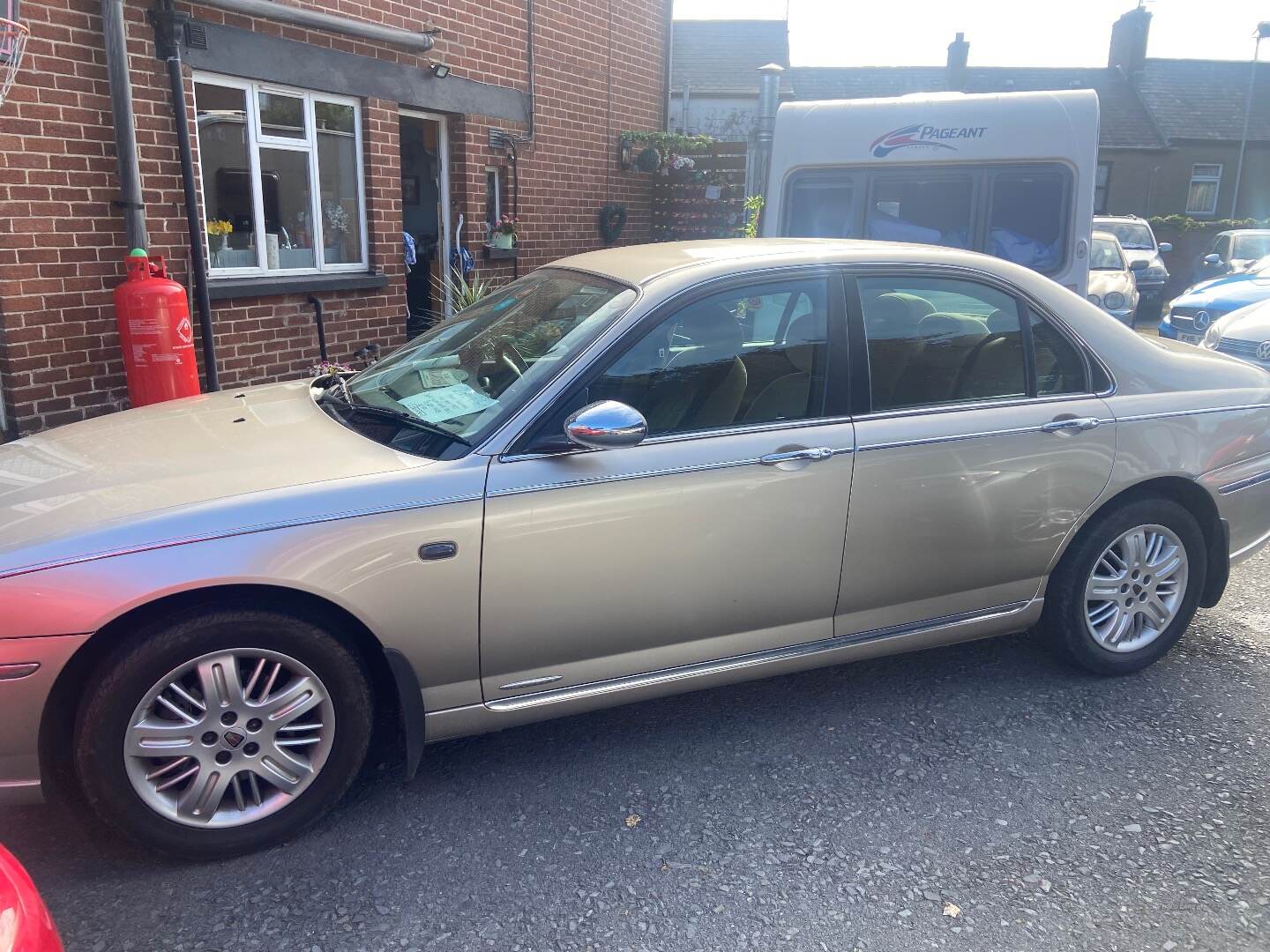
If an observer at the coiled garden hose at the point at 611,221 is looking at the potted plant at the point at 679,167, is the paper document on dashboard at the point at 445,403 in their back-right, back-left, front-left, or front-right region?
back-right

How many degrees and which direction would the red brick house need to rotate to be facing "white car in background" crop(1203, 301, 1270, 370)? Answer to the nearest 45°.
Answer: approximately 45° to its left

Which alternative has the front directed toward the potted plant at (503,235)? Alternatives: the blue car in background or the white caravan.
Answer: the blue car in background

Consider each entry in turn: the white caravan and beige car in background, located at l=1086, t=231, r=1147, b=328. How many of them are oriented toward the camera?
2

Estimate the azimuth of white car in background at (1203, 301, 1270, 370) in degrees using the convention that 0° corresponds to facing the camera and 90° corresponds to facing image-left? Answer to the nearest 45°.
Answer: approximately 45°

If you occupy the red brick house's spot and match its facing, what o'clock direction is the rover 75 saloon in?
The rover 75 saloon is roughly at 1 o'clock from the red brick house.

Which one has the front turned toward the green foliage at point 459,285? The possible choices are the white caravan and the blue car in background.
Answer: the blue car in background

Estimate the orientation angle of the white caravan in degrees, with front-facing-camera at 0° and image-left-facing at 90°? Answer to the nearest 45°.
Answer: approximately 0°

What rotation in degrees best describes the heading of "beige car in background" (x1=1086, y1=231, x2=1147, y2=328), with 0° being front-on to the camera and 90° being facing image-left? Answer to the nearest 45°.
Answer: approximately 0°
